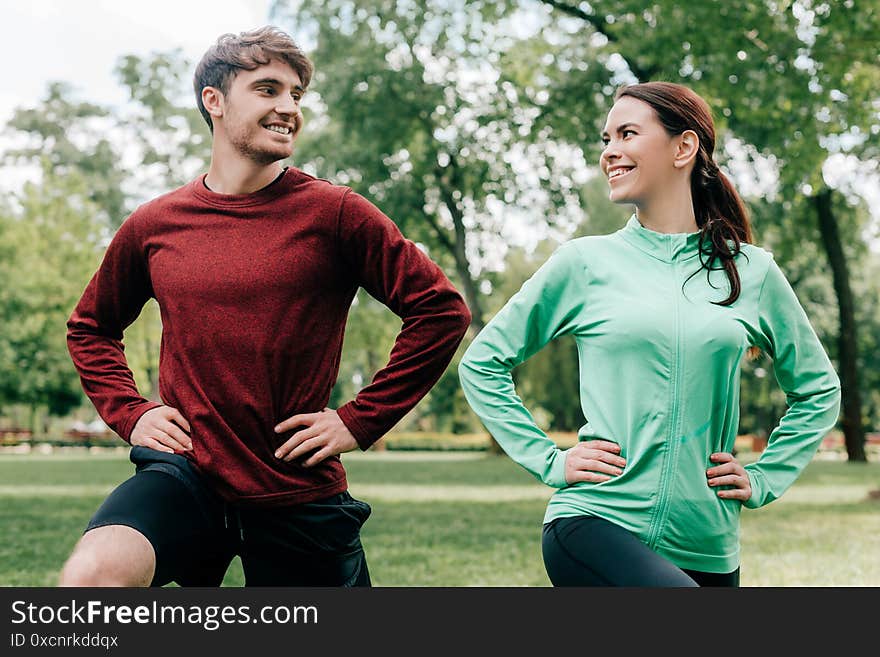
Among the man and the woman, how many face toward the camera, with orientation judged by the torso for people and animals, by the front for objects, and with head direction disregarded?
2

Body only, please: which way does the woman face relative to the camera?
toward the camera

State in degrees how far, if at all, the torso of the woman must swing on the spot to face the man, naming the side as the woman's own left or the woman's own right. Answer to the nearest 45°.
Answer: approximately 90° to the woman's own right

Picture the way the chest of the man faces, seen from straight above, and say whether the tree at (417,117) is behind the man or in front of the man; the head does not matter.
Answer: behind

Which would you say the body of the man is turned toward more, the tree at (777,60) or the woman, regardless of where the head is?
the woman

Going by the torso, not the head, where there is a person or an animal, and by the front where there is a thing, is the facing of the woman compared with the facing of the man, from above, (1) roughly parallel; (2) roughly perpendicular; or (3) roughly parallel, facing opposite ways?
roughly parallel

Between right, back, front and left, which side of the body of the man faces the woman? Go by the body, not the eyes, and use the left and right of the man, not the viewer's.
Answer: left

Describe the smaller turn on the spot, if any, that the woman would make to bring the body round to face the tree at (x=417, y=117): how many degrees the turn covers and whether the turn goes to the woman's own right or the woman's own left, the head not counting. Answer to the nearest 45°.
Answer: approximately 180°

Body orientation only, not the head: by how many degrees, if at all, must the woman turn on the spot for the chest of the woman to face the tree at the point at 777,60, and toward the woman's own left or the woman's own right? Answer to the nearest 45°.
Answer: approximately 180°

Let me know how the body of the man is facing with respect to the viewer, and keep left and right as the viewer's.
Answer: facing the viewer

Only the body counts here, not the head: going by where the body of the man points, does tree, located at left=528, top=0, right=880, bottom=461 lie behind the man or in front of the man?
behind
